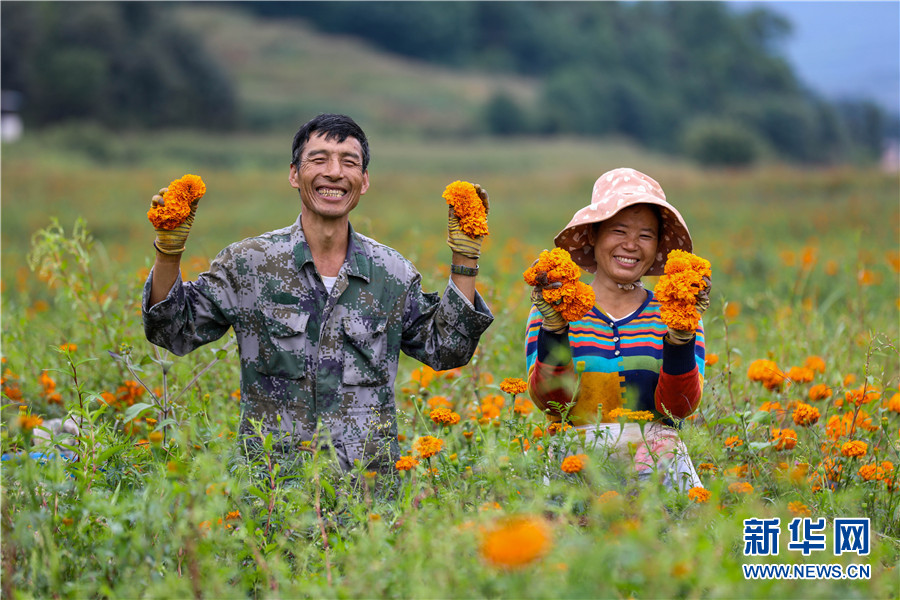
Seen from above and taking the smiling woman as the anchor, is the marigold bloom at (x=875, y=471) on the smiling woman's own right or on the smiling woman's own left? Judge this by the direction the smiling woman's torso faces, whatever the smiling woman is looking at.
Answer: on the smiling woman's own left

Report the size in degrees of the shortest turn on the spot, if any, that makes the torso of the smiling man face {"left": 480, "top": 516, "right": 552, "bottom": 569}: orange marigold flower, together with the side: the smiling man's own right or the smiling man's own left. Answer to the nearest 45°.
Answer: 0° — they already face it

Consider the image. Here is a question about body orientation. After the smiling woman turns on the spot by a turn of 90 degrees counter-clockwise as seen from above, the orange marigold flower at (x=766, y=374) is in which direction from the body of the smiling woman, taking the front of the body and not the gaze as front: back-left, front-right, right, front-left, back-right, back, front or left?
front-left

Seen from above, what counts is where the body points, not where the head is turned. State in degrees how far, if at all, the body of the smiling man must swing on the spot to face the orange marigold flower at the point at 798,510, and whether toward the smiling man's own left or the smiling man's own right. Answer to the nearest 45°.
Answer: approximately 45° to the smiling man's own left

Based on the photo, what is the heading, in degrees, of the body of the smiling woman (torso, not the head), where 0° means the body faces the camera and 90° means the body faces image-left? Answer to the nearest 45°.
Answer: approximately 0°

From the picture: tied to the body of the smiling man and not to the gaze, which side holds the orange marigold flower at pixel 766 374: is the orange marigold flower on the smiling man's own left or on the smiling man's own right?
on the smiling man's own left

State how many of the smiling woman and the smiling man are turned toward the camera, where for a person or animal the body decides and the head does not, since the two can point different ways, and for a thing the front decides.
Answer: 2
